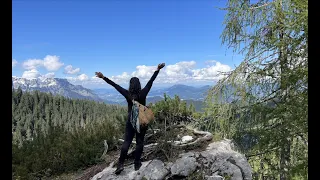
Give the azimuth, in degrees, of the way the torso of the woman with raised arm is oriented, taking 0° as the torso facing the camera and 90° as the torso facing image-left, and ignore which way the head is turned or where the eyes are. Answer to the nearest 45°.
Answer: approximately 180°

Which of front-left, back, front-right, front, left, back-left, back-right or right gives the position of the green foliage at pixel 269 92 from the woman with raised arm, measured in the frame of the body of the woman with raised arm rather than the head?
right
